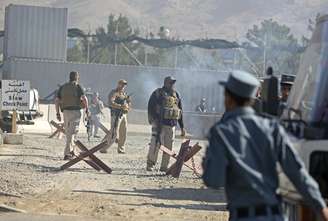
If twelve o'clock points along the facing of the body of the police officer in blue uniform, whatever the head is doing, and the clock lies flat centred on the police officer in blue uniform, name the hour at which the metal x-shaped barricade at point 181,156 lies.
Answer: The metal x-shaped barricade is roughly at 1 o'clock from the police officer in blue uniform.

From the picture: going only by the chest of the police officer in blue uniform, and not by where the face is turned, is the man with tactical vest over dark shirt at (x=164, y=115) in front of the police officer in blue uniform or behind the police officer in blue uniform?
in front

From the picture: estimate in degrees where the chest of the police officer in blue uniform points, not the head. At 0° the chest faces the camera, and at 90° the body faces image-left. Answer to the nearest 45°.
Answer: approximately 135°

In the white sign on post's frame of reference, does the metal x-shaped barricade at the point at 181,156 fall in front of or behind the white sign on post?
in front

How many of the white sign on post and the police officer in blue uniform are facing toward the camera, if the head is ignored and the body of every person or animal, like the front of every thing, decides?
1

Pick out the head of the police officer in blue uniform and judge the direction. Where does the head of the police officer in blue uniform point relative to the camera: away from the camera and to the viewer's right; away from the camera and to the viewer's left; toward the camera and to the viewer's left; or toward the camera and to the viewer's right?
away from the camera and to the viewer's left

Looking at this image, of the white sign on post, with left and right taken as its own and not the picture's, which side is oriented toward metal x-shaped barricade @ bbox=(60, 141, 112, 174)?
front

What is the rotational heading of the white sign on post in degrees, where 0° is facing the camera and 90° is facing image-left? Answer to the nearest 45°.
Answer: approximately 0°

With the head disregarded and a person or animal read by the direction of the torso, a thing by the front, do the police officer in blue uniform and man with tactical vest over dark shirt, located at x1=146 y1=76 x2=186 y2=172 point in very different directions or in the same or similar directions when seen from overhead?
very different directions
